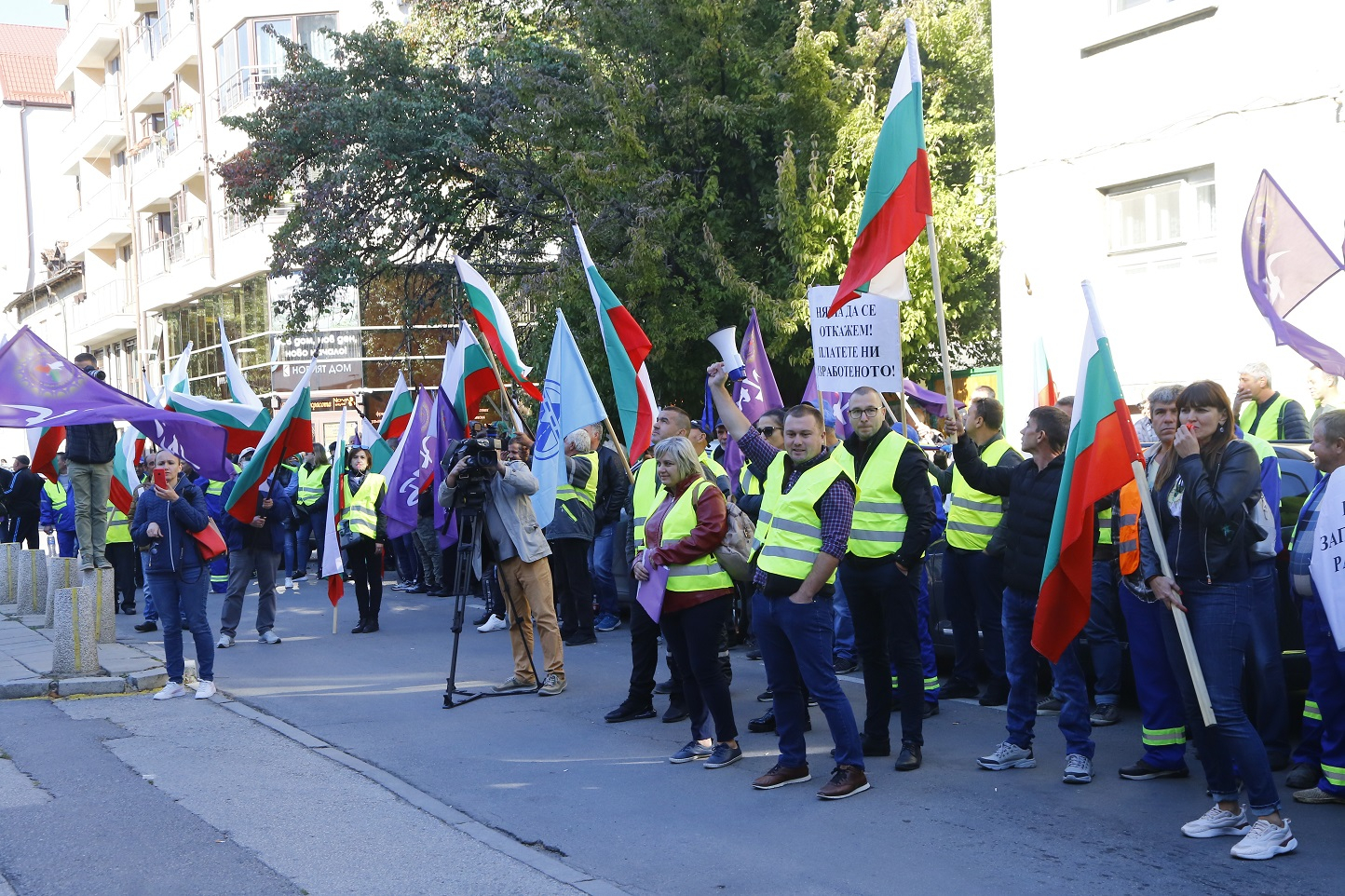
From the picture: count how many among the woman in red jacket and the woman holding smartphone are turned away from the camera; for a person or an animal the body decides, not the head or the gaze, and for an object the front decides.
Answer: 0

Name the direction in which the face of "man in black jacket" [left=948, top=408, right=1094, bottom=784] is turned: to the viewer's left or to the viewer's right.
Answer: to the viewer's left

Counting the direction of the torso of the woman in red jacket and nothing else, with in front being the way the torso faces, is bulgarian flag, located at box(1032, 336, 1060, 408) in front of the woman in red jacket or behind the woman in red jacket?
behind

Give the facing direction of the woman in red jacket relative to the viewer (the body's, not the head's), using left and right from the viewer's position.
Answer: facing the viewer and to the left of the viewer

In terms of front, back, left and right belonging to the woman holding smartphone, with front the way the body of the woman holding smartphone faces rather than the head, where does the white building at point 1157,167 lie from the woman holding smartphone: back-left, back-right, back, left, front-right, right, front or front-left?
left

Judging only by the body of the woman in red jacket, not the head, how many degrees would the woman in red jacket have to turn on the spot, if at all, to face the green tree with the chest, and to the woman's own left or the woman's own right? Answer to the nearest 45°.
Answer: approximately 135° to the woman's own right

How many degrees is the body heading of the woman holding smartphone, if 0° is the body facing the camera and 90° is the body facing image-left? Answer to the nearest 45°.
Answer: approximately 0°

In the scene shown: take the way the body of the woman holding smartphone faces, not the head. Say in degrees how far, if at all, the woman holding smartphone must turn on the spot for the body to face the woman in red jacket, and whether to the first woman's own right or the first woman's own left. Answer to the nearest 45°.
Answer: approximately 45° to the first woman's own left

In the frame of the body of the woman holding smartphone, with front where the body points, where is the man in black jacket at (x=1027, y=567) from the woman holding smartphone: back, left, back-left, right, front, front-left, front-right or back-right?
front-left

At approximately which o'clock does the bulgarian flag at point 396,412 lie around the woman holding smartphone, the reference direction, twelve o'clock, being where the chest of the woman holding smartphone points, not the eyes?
The bulgarian flag is roughly at 7 o'clock from the woman holding smartphone.

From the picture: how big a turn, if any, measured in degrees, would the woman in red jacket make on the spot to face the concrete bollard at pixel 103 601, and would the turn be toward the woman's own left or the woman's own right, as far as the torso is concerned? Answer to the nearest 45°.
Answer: approximately 90° to the woman's own right

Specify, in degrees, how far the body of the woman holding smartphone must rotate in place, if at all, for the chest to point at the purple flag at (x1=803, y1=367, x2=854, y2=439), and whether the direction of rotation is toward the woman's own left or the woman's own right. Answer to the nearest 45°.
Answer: approximately 90° to the woman's own left

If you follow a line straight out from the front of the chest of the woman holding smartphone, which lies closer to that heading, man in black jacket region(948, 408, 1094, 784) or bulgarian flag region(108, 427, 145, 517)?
the man in black jacket

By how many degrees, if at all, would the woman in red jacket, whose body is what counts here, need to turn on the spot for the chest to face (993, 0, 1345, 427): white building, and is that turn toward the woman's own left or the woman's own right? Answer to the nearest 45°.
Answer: approximately 180°
